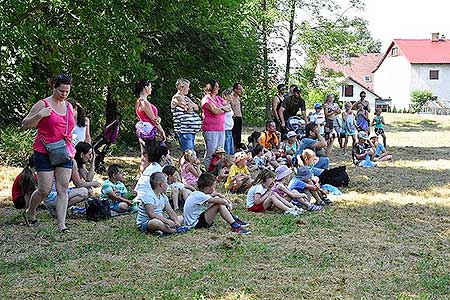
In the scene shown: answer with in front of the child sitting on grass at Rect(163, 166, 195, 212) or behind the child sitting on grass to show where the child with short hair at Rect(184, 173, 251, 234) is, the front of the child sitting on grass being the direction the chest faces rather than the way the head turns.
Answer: in front

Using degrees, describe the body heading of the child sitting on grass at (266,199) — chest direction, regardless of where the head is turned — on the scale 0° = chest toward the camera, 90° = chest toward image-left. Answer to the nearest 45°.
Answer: approximately 270°

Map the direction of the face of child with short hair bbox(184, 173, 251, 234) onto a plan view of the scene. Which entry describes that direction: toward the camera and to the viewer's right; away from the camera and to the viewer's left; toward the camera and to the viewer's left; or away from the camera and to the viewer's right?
away from the camera and to the viewer's right

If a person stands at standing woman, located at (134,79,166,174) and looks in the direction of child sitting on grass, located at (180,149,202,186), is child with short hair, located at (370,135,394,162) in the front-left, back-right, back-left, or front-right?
front-left

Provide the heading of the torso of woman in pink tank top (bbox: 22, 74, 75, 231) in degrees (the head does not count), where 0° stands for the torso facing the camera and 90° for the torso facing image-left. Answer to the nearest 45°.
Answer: approximately 315°

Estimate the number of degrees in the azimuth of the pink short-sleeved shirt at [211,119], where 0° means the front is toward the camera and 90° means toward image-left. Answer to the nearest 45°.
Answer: approximately 315°
